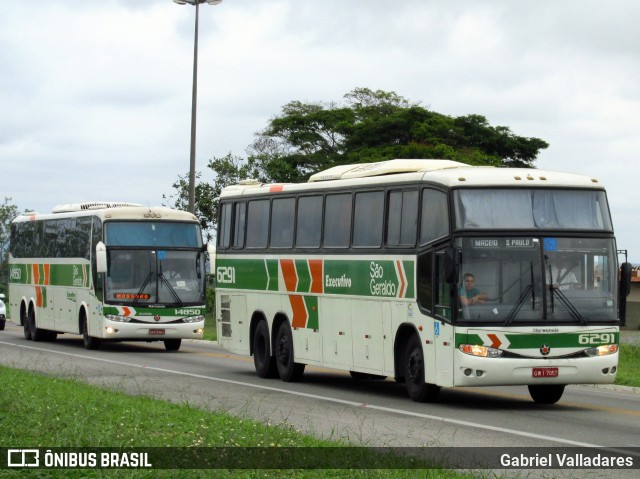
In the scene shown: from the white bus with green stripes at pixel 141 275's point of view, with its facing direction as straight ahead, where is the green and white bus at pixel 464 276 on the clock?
The green and white bus is roughly at 1 o'clock from the white bus with green stripes.

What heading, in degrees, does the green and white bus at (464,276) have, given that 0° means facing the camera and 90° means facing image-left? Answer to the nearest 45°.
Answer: approximately 315°

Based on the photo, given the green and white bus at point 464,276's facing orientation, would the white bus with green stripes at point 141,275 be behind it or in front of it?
behind

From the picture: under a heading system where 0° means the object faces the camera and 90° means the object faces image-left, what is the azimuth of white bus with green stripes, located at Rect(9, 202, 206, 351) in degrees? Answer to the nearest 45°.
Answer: approximately 315°

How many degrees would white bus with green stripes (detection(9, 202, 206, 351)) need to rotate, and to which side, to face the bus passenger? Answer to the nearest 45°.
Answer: approximately 45° to its right
